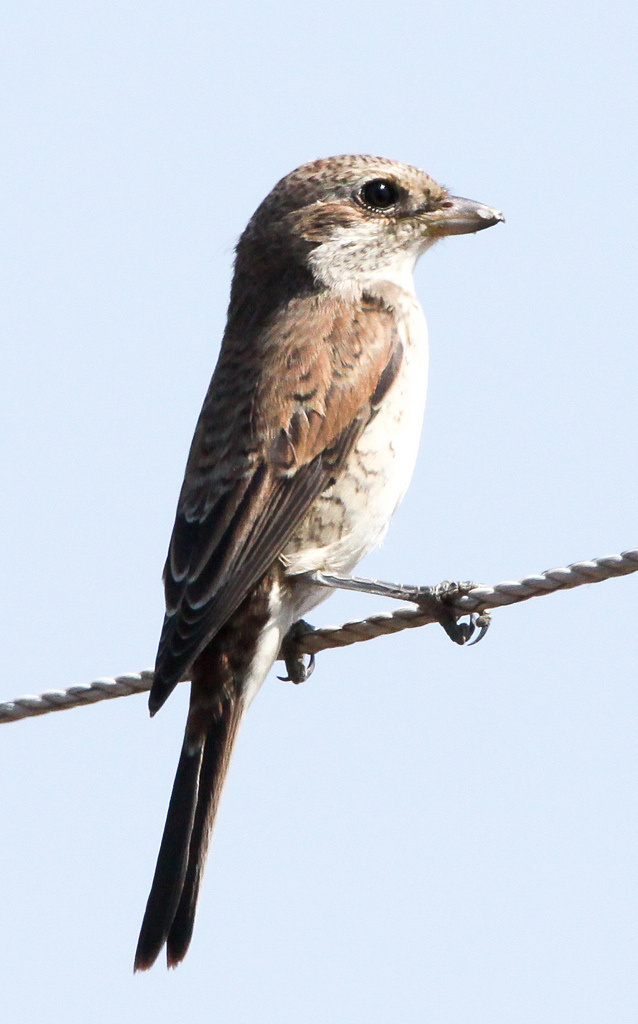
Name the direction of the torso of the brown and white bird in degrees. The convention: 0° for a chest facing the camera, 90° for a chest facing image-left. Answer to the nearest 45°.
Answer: approximately 270°
